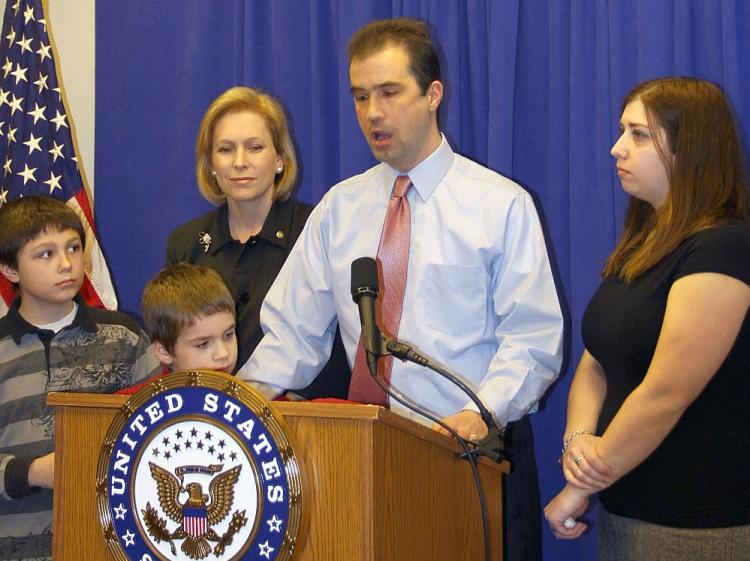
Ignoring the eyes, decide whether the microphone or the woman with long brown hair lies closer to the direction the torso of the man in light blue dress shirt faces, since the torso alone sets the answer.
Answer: the microphone

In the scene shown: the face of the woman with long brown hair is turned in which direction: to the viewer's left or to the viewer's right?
to the viewer's left

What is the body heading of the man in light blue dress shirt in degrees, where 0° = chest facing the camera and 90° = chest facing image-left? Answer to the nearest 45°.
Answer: approximately 45°

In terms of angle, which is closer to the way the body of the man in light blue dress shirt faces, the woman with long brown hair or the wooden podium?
the wooden podium

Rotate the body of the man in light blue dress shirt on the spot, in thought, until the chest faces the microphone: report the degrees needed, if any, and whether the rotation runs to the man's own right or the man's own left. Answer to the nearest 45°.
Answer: approximately 45° to the man's own left
